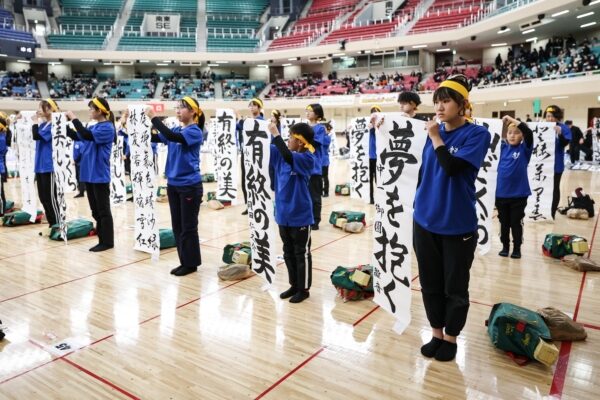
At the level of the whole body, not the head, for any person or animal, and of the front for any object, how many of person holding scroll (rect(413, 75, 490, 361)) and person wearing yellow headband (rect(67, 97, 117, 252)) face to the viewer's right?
0

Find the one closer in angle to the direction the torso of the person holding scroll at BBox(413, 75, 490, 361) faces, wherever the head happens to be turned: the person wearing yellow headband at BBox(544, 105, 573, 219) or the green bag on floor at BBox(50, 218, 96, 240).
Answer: the green bag on floor

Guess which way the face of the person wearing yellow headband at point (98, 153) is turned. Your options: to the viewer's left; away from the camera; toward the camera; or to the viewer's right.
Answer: to the viewer's left

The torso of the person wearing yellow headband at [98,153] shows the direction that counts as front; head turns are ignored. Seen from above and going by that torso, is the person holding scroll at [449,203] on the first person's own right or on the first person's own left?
on the first person's own left

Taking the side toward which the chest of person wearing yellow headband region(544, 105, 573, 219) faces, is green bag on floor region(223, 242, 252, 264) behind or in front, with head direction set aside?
in front

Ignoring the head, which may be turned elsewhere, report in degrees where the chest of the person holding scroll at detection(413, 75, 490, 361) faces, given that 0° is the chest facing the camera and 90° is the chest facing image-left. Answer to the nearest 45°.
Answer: approximately 45°

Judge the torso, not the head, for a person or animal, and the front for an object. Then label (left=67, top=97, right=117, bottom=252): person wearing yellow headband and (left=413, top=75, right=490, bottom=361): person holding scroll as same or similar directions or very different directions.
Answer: same or similar directions

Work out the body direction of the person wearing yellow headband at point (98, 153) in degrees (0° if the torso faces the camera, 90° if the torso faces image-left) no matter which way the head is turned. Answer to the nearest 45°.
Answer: approximately 90°

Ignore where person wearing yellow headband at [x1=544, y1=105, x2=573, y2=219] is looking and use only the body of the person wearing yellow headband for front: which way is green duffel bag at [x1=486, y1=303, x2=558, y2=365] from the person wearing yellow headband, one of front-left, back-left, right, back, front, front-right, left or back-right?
front-left

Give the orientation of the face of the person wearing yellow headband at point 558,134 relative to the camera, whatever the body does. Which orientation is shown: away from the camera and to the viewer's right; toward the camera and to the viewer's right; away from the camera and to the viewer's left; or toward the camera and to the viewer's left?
toward the camera and to the viewer's left

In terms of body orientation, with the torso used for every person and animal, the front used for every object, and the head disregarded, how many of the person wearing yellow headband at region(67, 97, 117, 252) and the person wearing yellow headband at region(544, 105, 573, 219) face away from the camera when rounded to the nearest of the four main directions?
0
